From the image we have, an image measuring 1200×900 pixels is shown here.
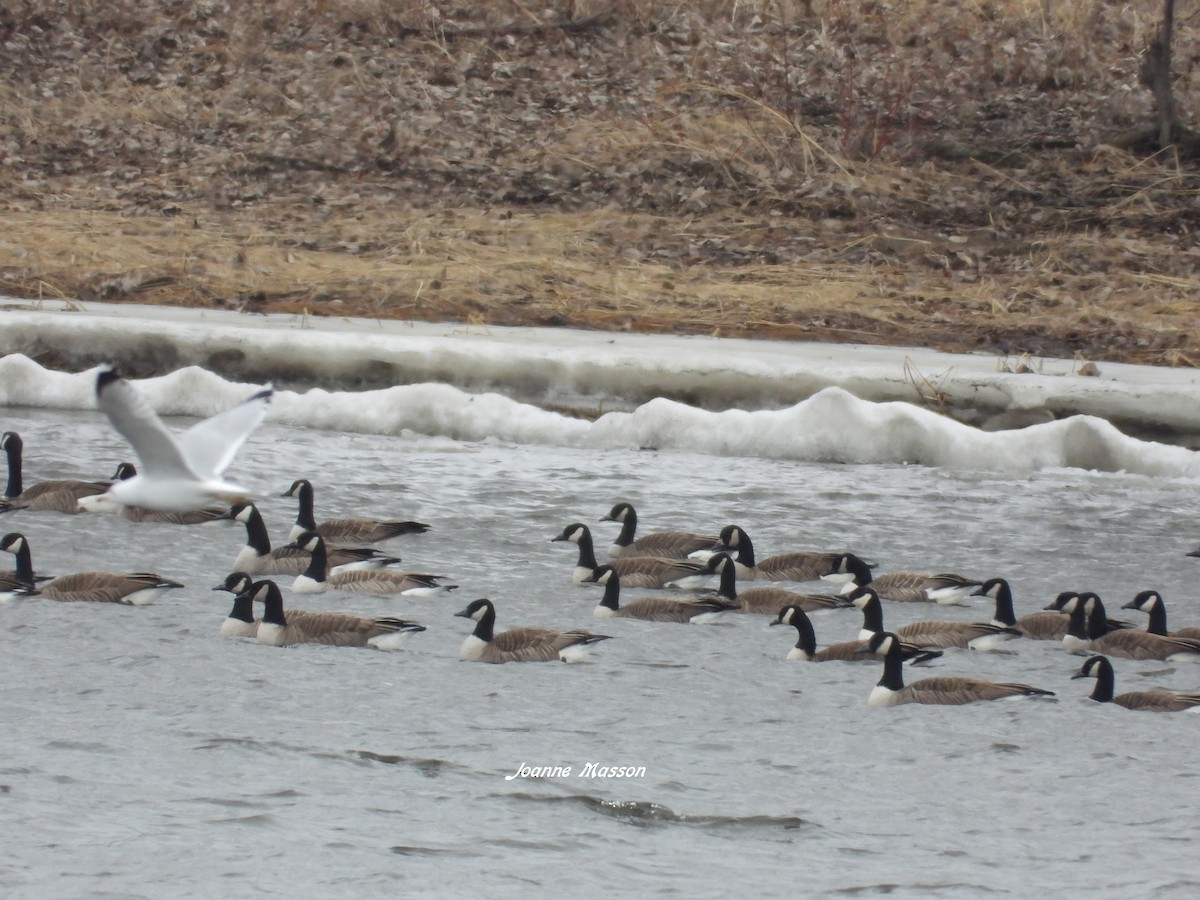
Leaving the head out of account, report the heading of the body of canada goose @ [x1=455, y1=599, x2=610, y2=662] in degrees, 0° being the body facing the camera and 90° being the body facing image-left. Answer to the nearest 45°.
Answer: approximately 90°

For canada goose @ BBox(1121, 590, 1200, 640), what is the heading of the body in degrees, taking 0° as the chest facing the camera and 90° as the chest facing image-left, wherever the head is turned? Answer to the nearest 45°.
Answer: approximately 90°

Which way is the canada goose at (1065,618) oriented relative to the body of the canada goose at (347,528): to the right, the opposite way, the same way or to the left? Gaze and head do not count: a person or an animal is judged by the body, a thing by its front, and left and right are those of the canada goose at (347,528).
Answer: the same way

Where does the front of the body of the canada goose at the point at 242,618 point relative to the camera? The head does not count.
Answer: to the viewer's left

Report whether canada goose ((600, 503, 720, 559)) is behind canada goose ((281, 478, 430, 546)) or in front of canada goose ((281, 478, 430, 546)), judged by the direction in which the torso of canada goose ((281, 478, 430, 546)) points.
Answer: behind

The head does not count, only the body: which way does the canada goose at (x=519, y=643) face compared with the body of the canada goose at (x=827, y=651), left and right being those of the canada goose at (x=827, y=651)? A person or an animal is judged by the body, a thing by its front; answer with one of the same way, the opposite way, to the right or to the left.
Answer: the same way

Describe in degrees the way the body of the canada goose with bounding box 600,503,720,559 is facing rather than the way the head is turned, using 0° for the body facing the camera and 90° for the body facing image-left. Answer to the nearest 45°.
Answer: approximately 90°

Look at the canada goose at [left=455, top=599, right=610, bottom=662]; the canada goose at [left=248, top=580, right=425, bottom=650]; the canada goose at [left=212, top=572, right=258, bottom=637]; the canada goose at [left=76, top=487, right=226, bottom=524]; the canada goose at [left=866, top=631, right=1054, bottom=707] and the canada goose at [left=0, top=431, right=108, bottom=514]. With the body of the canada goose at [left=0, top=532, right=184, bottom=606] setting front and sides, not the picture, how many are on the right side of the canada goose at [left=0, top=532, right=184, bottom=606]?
2

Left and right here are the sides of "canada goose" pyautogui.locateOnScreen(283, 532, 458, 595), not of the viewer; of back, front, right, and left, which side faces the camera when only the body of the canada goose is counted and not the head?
left

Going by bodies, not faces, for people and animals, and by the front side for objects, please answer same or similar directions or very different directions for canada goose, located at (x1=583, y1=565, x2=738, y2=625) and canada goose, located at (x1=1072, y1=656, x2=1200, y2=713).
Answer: same or similar directions

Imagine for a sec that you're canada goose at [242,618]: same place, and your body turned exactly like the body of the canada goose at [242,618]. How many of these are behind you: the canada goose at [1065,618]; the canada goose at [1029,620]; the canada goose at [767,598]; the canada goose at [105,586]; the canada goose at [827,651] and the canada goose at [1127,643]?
5

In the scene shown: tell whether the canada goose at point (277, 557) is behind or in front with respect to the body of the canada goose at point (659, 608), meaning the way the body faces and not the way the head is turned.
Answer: in front

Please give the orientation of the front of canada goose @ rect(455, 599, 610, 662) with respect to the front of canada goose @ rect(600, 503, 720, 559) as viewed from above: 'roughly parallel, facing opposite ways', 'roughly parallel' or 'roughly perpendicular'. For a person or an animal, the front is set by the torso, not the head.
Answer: roughly parallel

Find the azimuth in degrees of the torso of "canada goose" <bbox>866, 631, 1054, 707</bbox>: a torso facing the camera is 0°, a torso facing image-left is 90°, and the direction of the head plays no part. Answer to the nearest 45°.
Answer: approximately 90°

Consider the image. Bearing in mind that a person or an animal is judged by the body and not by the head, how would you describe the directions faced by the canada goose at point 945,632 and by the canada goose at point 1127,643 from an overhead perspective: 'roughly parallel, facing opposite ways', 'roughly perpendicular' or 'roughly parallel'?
roughly parallel

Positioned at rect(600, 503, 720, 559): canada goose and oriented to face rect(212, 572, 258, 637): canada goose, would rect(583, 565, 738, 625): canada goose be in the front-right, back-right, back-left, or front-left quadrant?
front-left

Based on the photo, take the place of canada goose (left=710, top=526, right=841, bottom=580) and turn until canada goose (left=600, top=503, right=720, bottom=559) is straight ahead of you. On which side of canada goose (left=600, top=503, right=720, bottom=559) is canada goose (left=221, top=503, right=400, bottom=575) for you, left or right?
left

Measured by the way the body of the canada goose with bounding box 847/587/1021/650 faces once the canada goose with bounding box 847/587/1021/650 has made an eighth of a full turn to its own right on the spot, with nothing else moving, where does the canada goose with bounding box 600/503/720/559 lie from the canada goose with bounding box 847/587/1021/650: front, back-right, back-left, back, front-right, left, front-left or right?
front

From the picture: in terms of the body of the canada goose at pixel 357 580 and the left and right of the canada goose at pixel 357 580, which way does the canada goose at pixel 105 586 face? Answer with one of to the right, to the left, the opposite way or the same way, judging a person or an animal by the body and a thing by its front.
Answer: the same way

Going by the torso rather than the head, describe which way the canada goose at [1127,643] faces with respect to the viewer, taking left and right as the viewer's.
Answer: facing to the left of the viewer

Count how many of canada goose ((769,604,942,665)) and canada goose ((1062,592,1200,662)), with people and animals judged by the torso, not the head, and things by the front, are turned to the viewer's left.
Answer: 2

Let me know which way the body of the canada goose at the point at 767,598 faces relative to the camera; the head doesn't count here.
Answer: to the viewer's left

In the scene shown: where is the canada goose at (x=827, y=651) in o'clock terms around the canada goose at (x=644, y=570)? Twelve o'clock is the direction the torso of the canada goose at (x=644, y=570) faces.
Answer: the canada goose at (x=827, y=651) is roughly at 8 o'clock from the canada goose at (x=644, y=570).
